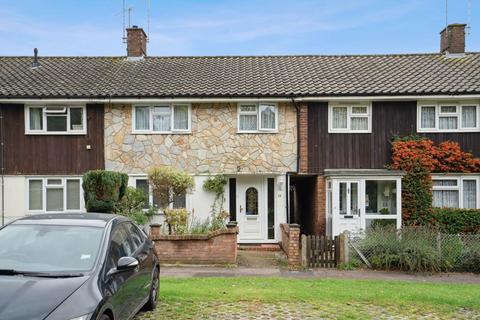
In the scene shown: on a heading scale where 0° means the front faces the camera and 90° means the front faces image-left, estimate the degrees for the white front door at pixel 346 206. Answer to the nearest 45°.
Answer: approximately 0°

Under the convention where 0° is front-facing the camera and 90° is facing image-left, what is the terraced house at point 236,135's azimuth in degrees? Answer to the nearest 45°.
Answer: approximately 0°

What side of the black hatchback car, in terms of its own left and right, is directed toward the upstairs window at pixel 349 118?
back

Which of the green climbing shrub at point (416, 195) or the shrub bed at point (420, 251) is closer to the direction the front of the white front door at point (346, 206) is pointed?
the shrub bed

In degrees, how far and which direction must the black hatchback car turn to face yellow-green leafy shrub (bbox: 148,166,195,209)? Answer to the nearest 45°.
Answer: approximately 135° to its right

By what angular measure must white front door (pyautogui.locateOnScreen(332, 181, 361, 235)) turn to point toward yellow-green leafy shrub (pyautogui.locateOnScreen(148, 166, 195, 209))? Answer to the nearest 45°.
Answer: approximately 45° to its right

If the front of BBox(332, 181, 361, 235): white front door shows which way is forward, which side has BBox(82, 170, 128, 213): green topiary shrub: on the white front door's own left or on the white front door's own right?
on the white front door's own right

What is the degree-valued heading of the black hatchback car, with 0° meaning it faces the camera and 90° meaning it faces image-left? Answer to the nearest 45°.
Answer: approximately 45°

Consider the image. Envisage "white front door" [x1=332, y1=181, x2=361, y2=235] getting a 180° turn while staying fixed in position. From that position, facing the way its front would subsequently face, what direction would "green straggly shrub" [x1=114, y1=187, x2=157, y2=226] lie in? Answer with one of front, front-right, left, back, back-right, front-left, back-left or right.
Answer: left
